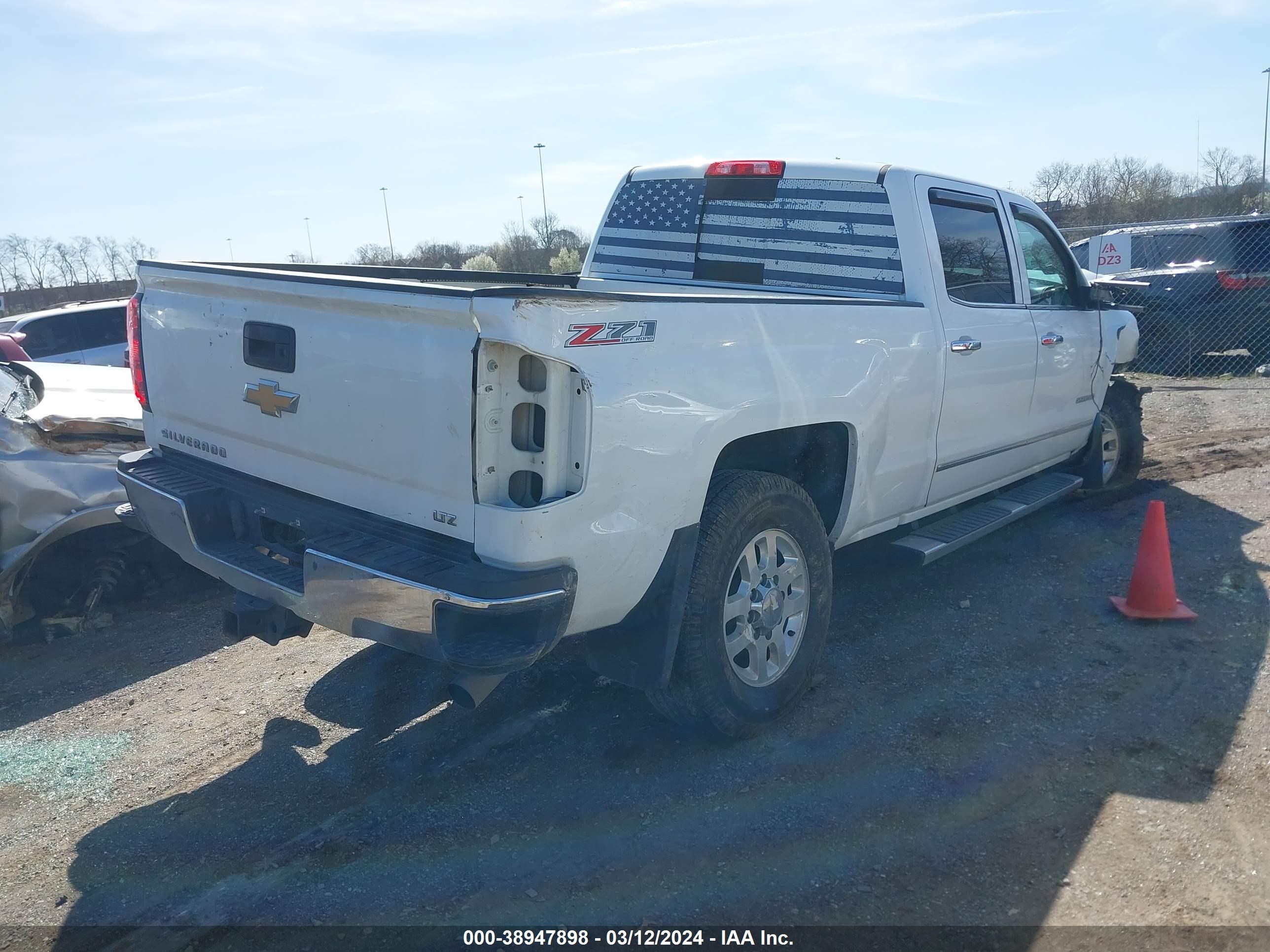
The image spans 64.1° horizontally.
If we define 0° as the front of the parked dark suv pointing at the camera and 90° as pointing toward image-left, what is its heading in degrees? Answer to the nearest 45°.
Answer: approximately 135°

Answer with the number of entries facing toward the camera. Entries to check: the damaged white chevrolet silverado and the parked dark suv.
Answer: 0

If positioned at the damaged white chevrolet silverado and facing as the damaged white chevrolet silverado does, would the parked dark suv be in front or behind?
in front

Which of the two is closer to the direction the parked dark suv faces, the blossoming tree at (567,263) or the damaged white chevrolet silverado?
the blossoming tree

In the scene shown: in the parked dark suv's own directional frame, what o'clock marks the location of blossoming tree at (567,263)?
The blossoming tree is roughly at 11 o'clock from the parked dark suv.

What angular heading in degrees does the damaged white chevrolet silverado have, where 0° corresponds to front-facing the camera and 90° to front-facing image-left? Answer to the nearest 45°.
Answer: approximately 225°

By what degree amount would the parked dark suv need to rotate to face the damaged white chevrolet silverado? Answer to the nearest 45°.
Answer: approximately 135° to its left

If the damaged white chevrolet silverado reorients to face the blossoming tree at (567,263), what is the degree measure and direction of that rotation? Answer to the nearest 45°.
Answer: approximately 45° to its left

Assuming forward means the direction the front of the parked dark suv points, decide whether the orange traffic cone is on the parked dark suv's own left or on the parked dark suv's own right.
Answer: on the parked dark suv's own left
